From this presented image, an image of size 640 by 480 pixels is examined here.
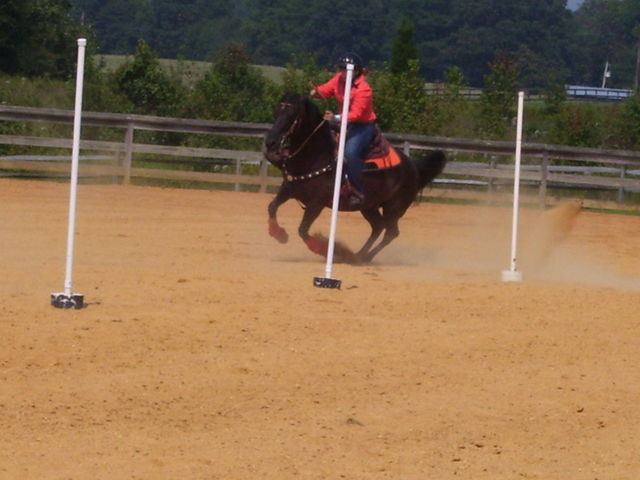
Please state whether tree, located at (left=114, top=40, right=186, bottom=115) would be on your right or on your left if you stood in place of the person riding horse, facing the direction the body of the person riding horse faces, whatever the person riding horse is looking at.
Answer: on your right

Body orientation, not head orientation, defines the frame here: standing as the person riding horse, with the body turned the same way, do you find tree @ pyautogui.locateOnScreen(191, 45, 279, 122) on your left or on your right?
on your right

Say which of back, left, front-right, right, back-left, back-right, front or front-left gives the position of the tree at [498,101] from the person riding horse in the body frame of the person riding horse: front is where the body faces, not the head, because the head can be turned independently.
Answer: back-right

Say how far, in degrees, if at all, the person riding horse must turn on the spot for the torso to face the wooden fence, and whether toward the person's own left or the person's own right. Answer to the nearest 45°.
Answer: approximately 135° to the person's own right

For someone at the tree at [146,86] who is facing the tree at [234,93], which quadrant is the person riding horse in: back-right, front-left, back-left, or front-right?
front-right

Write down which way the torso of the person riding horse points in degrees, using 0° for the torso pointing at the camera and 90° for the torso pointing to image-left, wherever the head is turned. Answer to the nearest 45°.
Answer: approximately 45°
